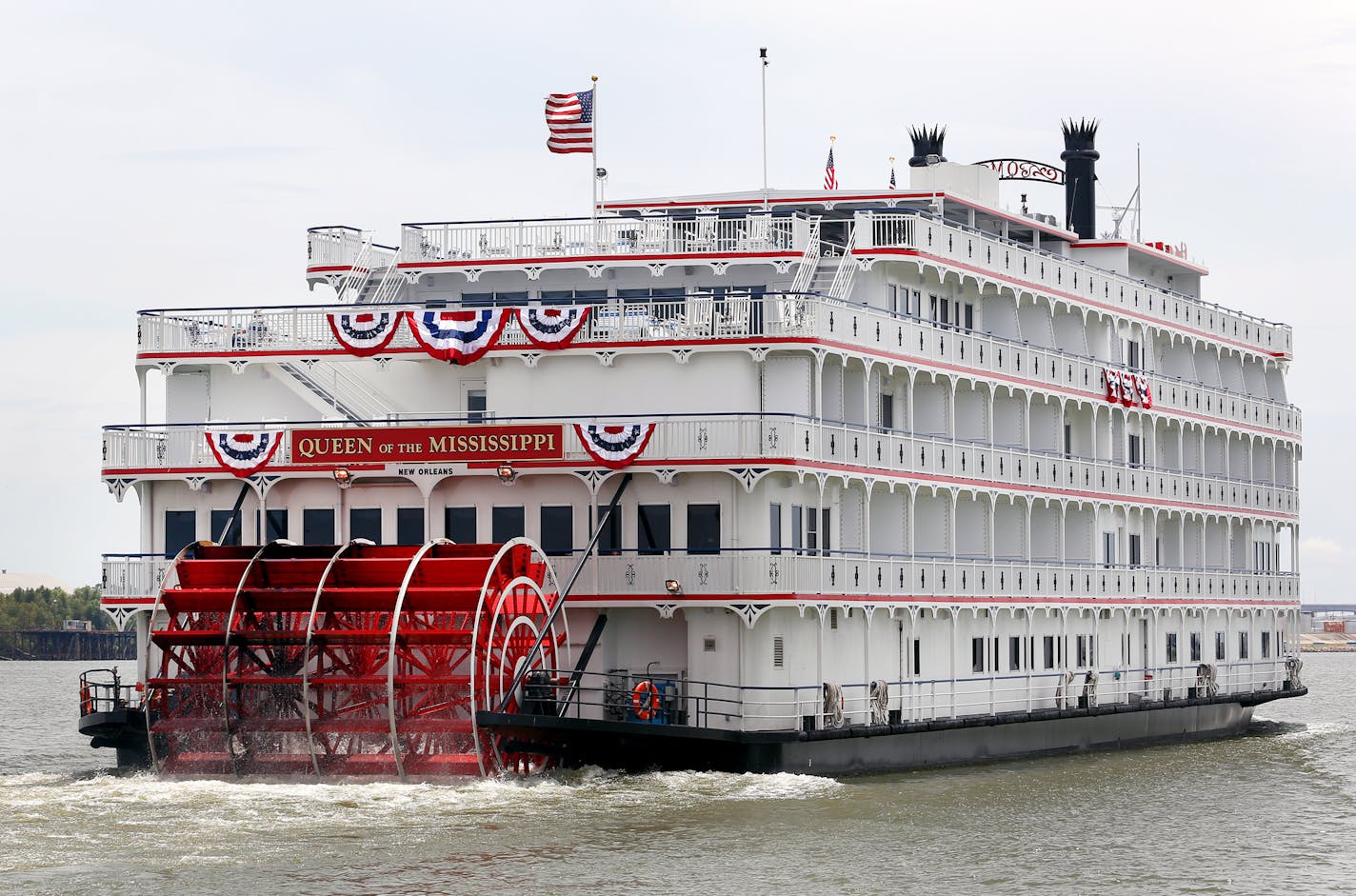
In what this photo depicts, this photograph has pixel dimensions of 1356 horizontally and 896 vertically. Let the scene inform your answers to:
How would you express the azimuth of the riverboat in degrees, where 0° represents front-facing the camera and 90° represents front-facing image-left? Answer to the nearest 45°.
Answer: approximately 225°

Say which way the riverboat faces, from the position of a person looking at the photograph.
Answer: facing away from the viewer and to the right of the viewer
